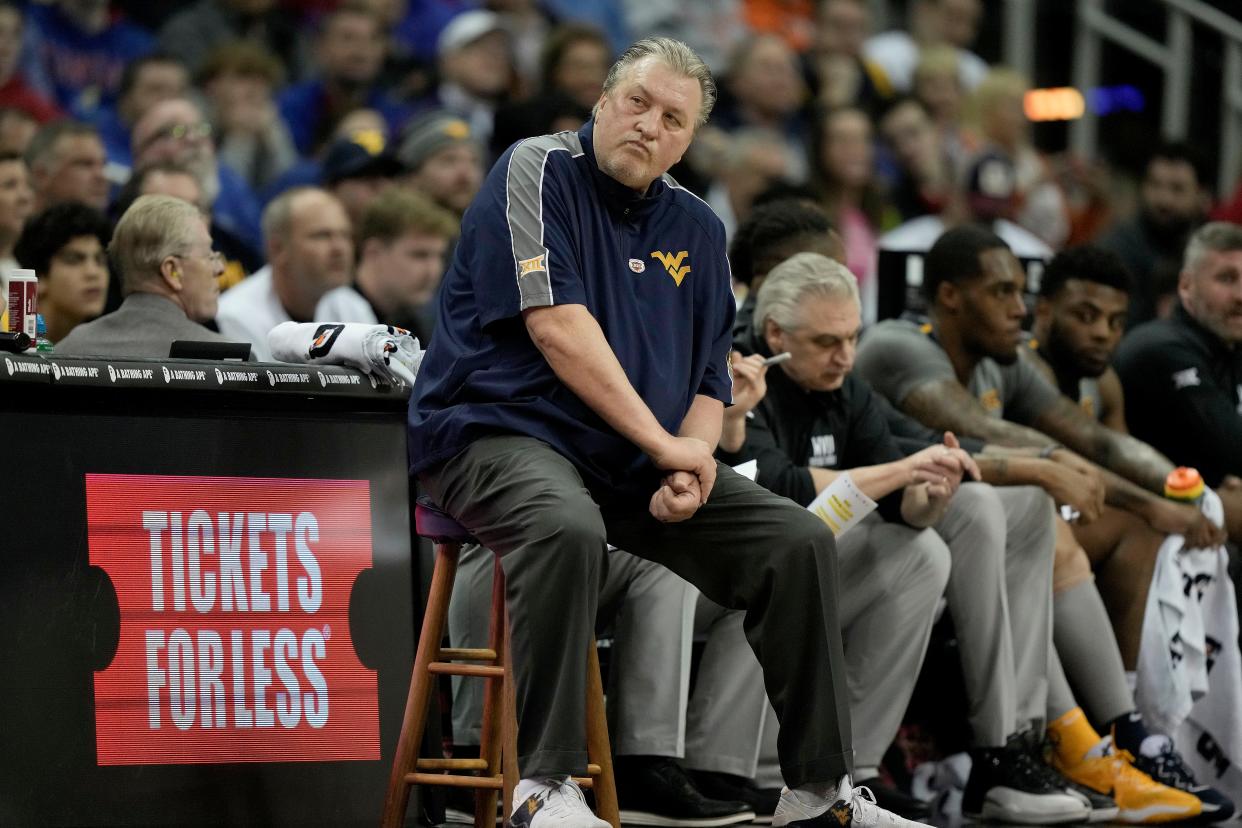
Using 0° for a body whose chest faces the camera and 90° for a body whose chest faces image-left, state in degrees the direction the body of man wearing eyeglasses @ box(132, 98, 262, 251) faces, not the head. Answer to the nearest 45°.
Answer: approximately 315°

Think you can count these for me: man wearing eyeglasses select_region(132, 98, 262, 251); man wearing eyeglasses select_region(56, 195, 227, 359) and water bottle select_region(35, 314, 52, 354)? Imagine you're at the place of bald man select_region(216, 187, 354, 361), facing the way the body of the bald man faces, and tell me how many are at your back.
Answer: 1

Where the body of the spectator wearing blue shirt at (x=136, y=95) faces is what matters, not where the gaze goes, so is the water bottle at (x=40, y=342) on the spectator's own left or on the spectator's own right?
on the spectator's own right

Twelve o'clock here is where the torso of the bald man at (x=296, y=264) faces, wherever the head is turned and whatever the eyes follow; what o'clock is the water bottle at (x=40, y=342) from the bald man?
The water bottle is roughly at 2 o'clock from the bald man.

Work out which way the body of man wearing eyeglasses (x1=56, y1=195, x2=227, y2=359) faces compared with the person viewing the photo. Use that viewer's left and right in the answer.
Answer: facing away from the viewer and to the right of the viewer

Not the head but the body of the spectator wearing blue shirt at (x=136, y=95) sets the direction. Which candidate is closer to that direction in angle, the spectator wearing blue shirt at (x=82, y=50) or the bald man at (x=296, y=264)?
the bald man

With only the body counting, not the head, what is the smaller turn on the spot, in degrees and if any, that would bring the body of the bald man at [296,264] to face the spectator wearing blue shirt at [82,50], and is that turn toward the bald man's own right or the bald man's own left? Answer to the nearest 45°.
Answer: approximately 180°

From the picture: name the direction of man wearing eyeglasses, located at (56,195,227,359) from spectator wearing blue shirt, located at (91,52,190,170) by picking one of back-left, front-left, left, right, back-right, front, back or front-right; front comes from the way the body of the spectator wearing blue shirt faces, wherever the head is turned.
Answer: front-right

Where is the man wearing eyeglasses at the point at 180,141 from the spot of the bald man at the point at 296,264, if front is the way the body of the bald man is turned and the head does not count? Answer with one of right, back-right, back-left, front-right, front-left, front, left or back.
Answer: back
